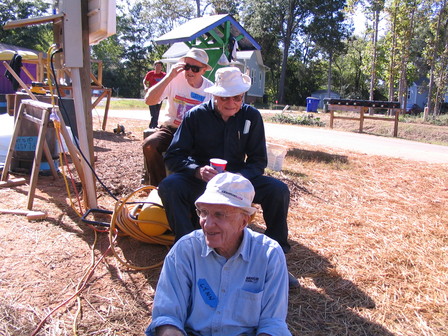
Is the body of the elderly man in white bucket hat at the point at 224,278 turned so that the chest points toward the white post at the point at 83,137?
no

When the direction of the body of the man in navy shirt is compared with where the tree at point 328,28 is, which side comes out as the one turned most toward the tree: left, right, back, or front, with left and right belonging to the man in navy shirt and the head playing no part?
back

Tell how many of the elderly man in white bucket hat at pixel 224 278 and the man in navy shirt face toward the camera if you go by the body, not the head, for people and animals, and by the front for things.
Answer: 2

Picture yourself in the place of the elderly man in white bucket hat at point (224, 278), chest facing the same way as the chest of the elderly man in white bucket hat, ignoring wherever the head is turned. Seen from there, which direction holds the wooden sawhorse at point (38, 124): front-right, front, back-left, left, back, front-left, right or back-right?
back-right

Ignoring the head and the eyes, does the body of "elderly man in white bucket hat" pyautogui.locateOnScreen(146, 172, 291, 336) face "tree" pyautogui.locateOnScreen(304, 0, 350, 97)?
no

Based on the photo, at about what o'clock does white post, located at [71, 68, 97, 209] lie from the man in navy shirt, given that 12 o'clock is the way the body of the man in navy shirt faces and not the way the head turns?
The white post is roughly at 4 o'clock from the man in navy shirt.

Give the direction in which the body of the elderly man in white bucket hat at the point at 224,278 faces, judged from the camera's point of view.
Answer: toward the camera

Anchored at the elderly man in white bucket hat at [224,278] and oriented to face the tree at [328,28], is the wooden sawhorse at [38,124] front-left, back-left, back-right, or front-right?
front-left

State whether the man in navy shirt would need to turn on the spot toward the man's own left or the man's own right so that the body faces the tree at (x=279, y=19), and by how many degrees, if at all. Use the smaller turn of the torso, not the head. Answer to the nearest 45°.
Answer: approximately 180°

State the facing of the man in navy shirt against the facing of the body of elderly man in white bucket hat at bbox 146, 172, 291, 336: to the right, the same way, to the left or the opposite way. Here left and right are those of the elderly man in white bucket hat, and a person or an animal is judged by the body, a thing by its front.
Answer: the same way

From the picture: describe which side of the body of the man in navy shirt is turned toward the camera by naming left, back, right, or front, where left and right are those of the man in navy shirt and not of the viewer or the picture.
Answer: front

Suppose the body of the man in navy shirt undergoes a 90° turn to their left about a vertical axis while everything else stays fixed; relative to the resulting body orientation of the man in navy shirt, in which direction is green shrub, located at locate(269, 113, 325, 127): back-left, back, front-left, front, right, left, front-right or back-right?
left

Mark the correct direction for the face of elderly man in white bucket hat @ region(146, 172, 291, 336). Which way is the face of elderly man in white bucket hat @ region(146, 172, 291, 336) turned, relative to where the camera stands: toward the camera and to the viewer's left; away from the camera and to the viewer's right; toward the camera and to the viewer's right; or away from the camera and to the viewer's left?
toward the camera and to the viewer's left

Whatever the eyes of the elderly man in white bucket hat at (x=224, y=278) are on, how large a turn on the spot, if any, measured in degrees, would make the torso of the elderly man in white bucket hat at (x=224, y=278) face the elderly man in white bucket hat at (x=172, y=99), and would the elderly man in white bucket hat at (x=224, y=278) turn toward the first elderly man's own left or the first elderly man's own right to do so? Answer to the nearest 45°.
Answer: approximately 180°

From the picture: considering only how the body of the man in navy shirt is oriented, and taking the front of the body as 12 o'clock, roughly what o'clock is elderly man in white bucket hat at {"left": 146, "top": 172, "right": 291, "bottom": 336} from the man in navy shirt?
The elderly man in white bucket hat is roughly at 12 o'clock from the man in navy shirt.

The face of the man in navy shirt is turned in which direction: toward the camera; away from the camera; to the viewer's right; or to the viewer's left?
toward the camera

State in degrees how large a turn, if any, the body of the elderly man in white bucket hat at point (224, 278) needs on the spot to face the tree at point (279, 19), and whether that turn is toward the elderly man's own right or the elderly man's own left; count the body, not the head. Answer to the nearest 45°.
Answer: approximately 180°
